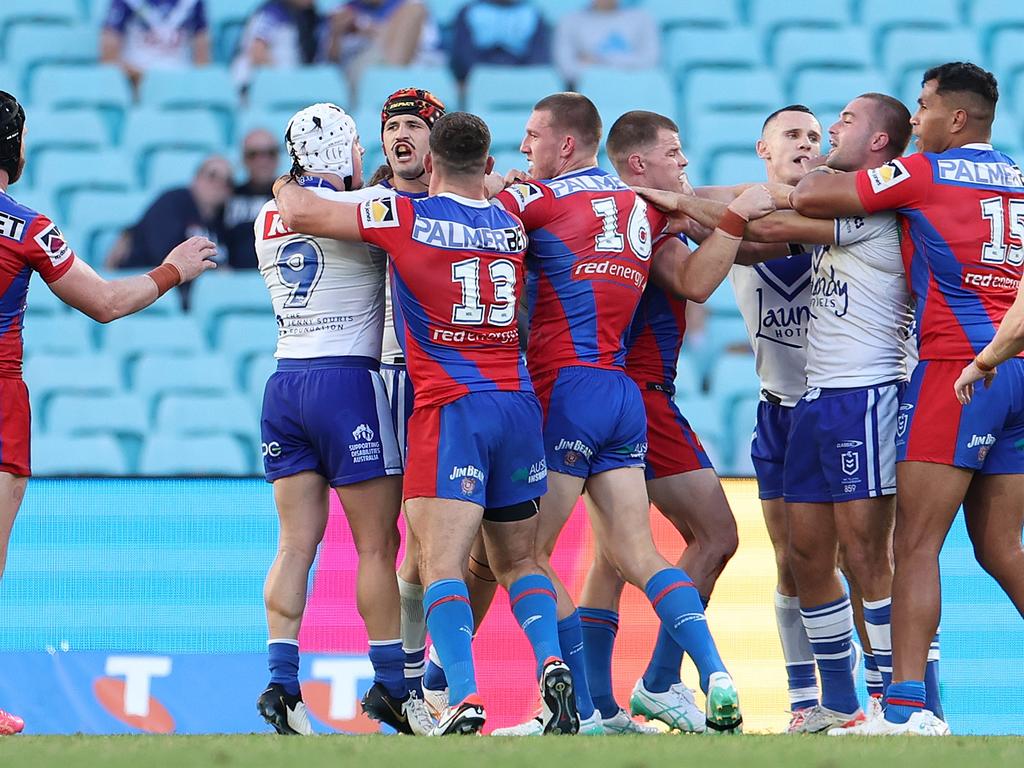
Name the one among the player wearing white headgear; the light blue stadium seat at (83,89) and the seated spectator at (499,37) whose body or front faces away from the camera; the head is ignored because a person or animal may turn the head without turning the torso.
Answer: the player wearing white headgear

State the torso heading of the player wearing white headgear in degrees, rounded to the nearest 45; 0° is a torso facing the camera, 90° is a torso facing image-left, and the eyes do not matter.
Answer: approximately 180°

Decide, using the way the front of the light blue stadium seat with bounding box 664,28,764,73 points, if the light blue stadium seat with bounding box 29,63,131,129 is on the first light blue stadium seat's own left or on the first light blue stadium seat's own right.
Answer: on the first light blue stadium seat's own right

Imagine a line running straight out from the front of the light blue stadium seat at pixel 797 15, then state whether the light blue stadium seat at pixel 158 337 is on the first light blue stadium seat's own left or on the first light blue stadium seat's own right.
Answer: on the first light blue stadium seat's own right

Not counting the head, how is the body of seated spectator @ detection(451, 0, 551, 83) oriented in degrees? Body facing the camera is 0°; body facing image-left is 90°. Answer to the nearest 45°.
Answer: approximately 0°

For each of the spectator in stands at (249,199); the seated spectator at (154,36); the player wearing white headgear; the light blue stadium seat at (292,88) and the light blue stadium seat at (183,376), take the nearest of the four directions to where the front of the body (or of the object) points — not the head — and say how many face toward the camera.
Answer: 4

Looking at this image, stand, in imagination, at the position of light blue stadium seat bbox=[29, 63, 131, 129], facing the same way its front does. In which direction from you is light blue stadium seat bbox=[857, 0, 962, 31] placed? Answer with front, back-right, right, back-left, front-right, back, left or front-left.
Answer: left

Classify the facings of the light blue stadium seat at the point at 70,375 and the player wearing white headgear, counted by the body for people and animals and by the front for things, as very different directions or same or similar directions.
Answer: very different directions

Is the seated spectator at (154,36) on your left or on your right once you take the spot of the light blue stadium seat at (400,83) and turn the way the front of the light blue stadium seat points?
on your right
